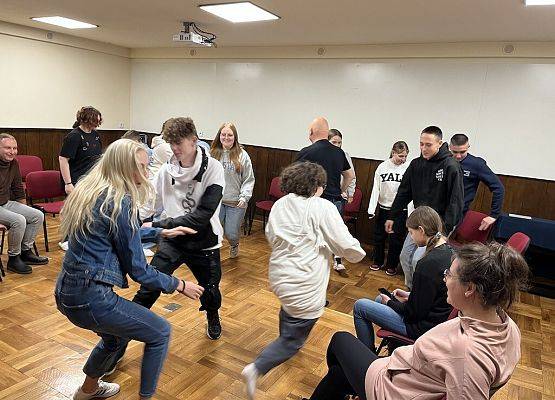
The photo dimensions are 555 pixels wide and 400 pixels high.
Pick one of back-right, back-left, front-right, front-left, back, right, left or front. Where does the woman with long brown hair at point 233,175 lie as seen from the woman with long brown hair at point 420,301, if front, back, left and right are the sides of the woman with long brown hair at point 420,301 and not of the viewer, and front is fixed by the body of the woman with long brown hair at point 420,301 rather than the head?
front-right

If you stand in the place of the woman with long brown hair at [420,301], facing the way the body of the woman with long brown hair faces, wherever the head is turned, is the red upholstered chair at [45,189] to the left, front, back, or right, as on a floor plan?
front

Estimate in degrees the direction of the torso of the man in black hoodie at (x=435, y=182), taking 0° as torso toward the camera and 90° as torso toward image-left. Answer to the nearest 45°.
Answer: approximately 45°

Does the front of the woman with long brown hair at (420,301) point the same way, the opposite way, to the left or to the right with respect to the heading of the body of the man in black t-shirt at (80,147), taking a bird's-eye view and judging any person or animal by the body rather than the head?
the opposite way

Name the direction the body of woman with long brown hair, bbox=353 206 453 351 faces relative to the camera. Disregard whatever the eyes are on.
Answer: to the viewer's left

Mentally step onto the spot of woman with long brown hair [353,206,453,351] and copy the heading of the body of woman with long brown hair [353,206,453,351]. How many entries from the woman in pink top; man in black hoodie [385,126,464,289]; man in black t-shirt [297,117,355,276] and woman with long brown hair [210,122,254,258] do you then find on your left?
1

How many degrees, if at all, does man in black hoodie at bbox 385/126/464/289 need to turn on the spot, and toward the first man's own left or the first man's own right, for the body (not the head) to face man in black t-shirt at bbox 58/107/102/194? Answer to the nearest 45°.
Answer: approximately 45° to the first man's own right

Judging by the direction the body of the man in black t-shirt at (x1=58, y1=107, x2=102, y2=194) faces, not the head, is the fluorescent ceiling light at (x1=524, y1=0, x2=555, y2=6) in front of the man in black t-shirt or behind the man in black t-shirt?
in front

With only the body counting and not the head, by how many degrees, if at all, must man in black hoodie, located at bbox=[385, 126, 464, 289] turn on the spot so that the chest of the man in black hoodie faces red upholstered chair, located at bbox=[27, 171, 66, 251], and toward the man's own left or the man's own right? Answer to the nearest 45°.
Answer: approximately 45° to the man's own right

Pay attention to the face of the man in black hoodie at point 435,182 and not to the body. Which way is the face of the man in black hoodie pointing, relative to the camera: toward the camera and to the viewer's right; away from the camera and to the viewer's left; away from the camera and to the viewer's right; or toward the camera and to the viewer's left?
toward the camera and to the viewer's left

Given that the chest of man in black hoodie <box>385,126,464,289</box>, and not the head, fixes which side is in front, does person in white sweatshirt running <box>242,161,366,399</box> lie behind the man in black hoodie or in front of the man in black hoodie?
in front

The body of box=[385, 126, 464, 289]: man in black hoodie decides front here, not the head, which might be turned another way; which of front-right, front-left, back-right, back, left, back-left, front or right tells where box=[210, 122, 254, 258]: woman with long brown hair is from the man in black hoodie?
front-right

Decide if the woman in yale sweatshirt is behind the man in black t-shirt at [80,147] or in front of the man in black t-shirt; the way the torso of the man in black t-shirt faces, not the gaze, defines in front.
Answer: in front

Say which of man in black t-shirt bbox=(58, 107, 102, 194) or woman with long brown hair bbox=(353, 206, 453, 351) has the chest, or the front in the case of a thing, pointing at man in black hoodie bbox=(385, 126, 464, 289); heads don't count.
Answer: the man in black t-shirt

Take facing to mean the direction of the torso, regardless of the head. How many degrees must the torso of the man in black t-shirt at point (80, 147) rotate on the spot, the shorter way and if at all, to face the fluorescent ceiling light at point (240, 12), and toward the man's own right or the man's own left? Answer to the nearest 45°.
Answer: approximately 45° to the man's own left

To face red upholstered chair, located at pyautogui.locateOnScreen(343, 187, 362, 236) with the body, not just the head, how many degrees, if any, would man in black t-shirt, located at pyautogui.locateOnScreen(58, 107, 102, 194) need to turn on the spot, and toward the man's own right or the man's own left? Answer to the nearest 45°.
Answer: approximately 45° to the man's own left
